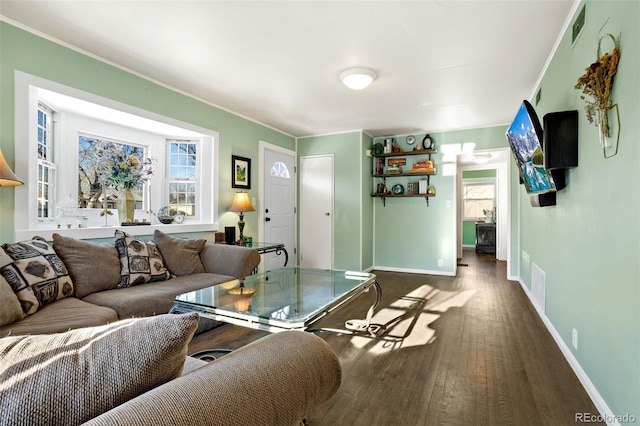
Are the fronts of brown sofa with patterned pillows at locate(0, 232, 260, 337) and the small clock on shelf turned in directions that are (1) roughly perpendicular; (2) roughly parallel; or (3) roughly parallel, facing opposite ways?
roughly perpendicular

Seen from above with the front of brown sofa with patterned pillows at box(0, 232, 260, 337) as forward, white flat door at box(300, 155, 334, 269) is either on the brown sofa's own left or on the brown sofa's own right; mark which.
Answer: on the brown sofa's own left

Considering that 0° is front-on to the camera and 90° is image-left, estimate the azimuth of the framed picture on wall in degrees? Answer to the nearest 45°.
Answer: approximately 315°

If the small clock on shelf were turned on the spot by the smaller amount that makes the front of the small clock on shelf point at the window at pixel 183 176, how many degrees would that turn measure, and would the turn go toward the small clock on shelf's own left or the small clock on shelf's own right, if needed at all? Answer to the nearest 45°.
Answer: approximately 45° to the small clock on shelf's own right

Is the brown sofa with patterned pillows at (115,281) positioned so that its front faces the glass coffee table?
yes

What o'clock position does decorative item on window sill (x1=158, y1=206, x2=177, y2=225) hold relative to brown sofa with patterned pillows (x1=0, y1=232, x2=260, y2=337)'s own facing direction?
The decorative item on window sill is roughly at 8 o'clock from the brown sofa with patterned pillows.

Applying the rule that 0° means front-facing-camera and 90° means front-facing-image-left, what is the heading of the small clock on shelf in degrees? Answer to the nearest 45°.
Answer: approximately 0°

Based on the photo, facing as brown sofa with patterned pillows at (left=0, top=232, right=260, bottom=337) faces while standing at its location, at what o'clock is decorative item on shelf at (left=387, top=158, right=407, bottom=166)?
The decorative item on shelf is roughly at 10 o'clock from the brown sofa with patterned pillows.

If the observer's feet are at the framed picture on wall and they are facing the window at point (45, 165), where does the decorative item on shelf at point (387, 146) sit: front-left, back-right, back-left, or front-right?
back-left

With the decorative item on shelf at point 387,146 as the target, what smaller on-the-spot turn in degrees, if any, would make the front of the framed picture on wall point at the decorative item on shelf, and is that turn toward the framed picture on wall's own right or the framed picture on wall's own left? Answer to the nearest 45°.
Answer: approximately 45° to the framed picture on wall's own left

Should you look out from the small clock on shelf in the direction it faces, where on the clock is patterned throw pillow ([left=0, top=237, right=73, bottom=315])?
The patterned throw pillow is roughly at 1 o'clock from the small clock on shelf.
